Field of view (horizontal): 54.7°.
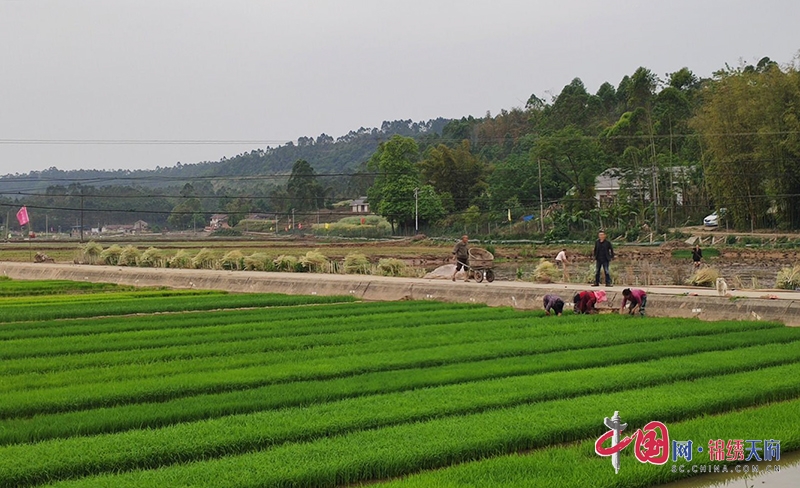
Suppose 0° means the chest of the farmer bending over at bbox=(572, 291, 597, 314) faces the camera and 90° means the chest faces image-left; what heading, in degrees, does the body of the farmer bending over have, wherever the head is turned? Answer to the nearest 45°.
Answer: approximately 90°

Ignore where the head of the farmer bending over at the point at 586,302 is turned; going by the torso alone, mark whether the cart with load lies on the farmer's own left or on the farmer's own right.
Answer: on the farmer's own right

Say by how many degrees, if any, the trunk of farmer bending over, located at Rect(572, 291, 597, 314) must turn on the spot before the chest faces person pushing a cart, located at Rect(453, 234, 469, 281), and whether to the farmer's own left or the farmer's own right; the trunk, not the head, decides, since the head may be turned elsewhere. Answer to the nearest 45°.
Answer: approximately 45° to the farmer's own right

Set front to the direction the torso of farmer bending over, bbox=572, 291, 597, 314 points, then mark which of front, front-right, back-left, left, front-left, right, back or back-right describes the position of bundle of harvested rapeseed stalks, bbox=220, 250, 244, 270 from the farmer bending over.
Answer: front-right

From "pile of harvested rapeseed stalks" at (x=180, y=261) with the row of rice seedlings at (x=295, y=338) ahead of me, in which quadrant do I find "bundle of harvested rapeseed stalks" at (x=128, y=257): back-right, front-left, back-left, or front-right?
back-right

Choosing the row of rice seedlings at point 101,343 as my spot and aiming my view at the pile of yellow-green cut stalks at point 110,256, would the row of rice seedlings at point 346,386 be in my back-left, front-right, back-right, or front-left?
back-right

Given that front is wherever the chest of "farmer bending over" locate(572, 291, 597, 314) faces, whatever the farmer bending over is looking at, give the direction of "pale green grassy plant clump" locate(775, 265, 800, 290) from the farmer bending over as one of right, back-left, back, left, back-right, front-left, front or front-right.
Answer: back-right

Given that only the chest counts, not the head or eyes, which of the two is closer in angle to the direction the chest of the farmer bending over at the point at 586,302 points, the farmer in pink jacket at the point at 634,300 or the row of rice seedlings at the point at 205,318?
the row of rice seedlings

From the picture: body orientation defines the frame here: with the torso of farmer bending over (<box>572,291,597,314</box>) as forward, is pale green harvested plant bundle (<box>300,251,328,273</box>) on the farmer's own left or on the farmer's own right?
on the farmer's own right

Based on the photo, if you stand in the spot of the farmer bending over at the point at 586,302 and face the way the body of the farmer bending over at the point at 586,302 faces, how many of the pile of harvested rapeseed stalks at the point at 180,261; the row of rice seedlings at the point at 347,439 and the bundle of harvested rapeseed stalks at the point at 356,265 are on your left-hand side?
1

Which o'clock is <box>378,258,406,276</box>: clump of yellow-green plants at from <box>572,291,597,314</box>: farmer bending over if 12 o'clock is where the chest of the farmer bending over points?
The clump of yellow-green plants is roughly at 2 o'clock from the farmer bending over.
